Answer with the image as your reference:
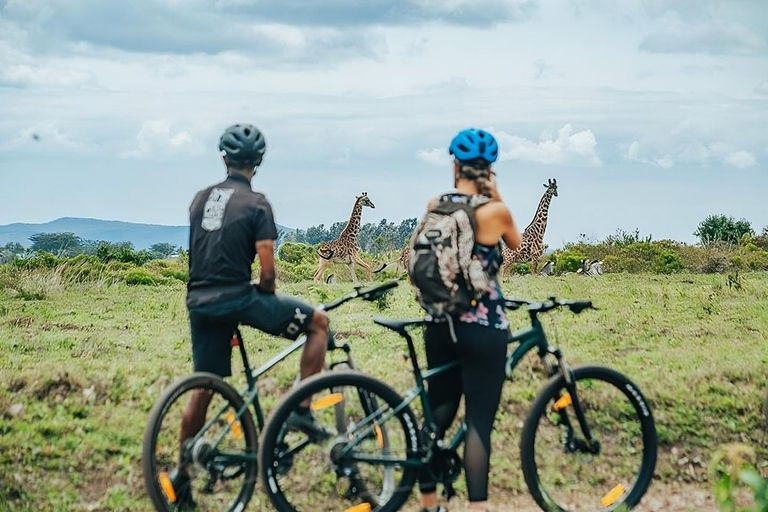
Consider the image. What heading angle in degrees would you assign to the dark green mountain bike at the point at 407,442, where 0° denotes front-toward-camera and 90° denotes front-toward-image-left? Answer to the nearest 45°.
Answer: approximately 270°

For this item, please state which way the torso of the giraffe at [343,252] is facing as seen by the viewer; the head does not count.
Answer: to the viewer's right

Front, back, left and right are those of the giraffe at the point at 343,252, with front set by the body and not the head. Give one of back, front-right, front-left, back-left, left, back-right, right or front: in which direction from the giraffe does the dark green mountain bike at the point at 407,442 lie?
right

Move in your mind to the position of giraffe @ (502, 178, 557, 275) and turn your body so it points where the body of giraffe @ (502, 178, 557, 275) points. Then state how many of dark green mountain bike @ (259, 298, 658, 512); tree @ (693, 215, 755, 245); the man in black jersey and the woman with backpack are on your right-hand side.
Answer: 3

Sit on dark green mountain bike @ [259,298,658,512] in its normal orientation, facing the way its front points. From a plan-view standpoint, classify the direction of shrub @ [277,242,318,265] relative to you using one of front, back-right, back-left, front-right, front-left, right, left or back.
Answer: left

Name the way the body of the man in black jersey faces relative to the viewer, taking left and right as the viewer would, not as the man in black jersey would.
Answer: facing away from the viewer and to the right of the viewer

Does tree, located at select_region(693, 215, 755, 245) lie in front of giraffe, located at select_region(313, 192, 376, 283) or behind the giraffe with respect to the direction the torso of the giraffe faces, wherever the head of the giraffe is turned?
in front

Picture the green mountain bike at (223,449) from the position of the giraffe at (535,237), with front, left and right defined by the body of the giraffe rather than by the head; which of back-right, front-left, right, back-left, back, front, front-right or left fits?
right

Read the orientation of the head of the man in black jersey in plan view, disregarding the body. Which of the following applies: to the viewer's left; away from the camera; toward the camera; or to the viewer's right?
away from the camera

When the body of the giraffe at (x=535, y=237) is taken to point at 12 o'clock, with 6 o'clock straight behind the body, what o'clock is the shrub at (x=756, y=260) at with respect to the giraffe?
The shrub is roughly at 12 o'clock from the giraffe.

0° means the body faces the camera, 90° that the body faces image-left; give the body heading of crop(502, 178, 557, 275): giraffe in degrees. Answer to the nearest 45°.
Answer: approximately 270°

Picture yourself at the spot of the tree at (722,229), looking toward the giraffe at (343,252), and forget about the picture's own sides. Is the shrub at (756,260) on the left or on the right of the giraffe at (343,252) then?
left

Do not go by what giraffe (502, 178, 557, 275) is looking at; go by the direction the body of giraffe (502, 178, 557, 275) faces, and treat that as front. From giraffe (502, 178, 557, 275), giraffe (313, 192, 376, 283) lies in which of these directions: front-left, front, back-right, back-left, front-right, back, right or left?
back

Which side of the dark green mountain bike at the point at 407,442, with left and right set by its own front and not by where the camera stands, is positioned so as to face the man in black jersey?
back

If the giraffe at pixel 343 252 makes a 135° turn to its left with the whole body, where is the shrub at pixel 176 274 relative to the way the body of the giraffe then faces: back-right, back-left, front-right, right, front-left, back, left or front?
front-left

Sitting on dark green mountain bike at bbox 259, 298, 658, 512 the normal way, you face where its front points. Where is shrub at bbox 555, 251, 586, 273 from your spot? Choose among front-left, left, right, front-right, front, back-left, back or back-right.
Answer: left

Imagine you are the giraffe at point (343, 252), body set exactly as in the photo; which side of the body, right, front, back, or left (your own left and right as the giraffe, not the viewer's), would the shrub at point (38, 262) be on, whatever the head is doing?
back

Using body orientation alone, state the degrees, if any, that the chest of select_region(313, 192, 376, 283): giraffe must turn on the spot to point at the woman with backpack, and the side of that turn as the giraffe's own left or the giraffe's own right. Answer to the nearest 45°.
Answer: approximately 90° to the giraffe's own right
